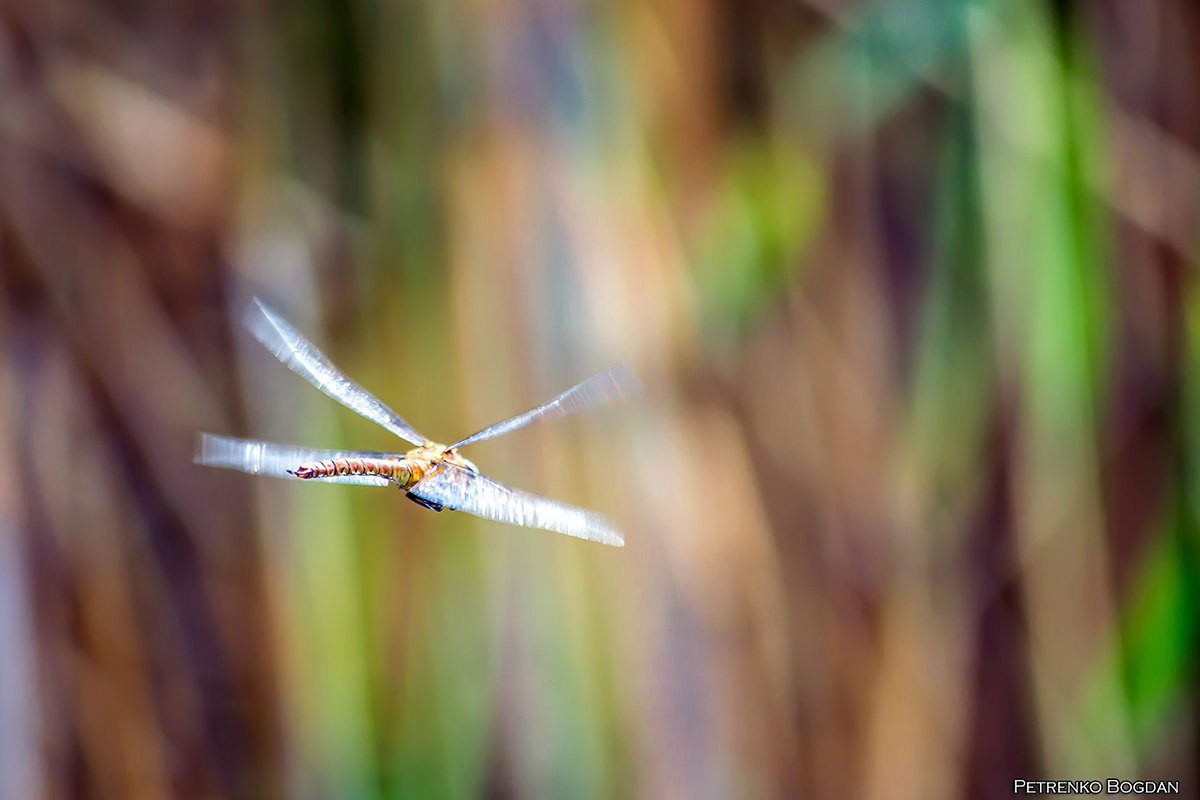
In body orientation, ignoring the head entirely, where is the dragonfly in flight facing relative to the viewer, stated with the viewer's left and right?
facing away from the viewer and to the right of the viewer
